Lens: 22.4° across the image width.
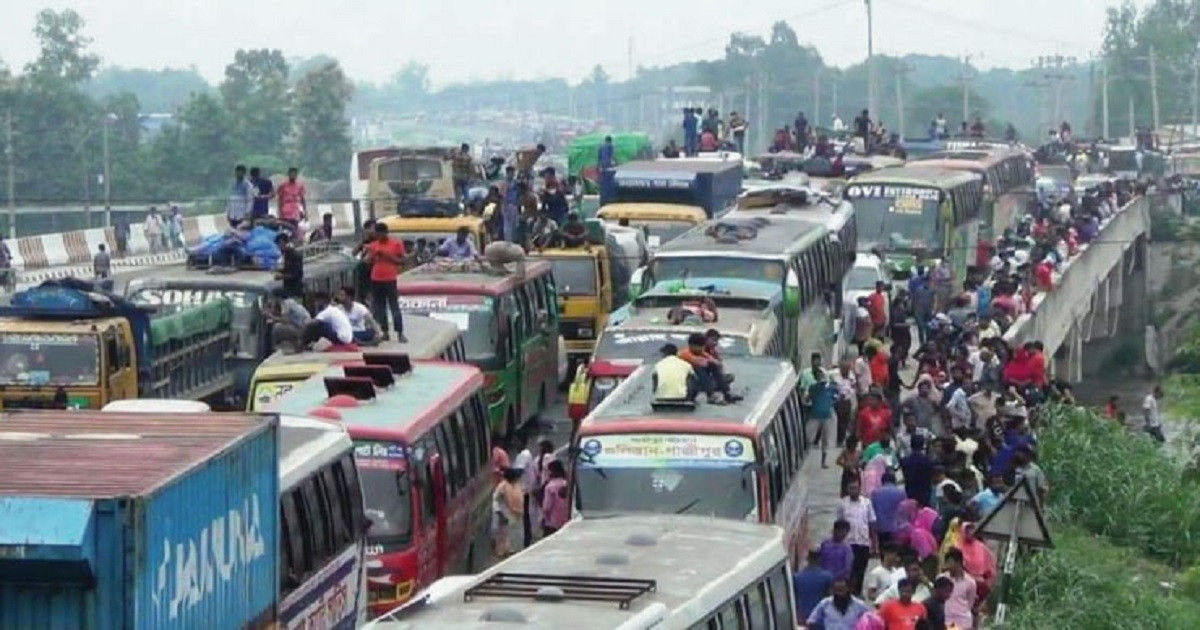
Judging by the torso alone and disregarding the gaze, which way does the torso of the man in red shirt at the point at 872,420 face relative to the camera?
toward the camera

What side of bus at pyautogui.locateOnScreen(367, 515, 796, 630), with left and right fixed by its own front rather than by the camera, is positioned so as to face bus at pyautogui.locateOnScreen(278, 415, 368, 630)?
right

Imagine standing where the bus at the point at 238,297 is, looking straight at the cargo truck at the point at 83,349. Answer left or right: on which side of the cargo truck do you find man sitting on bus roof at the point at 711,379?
left

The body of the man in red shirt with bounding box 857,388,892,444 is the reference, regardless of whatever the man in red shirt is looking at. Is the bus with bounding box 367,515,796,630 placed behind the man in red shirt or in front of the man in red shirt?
in front

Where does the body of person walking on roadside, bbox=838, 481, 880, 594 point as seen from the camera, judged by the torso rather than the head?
toward the camera

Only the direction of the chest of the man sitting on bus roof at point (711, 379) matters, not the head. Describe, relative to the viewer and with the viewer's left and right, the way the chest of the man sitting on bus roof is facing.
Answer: facing the viewer and to the right of the viewer

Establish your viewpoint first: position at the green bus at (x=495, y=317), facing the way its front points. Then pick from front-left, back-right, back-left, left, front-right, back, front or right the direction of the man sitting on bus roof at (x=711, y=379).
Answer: front-left

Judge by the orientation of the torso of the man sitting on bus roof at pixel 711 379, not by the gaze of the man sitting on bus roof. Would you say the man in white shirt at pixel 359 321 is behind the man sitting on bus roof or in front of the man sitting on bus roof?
behind

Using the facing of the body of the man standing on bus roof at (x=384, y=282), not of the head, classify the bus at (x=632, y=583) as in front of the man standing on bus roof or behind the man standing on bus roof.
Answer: in front

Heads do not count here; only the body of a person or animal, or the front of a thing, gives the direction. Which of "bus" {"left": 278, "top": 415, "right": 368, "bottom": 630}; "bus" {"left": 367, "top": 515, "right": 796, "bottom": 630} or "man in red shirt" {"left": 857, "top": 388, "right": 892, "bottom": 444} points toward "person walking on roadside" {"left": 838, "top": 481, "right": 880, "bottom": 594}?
the man in red shirt

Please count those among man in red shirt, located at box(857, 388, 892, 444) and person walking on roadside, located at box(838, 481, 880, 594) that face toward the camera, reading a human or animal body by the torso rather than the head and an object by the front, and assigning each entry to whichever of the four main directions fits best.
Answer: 2

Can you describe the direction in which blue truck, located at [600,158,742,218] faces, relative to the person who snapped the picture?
facing the viewer and to the left of the viewer
